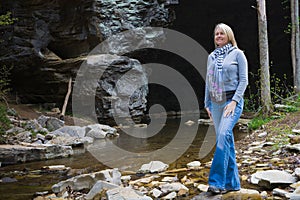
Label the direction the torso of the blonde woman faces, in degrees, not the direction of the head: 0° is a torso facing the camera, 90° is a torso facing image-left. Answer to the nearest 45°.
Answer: approximately 45°

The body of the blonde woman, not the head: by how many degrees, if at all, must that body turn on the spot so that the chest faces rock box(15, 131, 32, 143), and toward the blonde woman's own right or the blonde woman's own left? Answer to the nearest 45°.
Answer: approximately 90° to the blonde woman's own right

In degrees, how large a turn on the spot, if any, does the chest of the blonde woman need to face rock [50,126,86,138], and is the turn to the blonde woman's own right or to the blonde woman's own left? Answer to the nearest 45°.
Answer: approximately 90° to the blonde woman's own right

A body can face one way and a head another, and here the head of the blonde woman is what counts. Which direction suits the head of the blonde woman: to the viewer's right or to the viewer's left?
to the viewer's left

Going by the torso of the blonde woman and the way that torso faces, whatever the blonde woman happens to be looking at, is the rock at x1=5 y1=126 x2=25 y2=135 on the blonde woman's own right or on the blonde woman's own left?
on the blonde woman's own right
